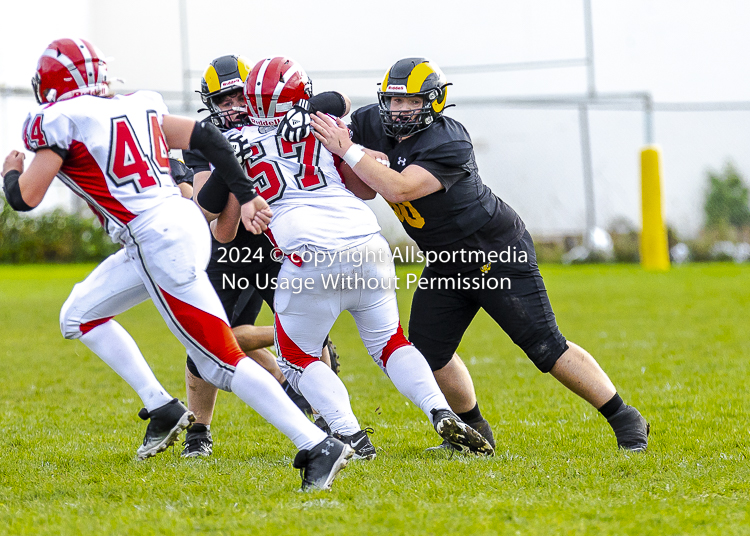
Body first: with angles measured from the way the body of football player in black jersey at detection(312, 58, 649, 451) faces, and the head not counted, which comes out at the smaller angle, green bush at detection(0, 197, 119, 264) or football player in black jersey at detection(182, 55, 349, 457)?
the football player in black jersey

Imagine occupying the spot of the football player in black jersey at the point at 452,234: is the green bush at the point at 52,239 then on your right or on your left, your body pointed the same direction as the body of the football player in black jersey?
on your right

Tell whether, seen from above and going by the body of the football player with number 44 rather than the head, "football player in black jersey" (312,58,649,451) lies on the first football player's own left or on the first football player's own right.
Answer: on the first football player's own right

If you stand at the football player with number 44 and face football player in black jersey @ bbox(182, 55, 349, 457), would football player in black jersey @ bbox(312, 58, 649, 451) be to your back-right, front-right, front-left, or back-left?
front-right

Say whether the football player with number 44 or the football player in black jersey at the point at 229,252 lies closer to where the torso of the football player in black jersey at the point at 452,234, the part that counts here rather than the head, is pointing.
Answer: the football player with number 44

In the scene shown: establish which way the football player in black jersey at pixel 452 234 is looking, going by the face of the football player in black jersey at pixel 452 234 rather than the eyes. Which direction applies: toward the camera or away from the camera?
toward the camera

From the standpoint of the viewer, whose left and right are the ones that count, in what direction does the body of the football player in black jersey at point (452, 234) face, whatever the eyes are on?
facing the viewer and to the left of the viewer

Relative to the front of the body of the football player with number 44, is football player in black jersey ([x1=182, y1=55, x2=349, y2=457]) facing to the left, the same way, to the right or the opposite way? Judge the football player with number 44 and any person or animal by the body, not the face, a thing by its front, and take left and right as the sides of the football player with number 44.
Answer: the opposite way

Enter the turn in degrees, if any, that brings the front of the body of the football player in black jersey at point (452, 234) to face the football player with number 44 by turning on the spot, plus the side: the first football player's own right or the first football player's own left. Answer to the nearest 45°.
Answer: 0° — they already face them

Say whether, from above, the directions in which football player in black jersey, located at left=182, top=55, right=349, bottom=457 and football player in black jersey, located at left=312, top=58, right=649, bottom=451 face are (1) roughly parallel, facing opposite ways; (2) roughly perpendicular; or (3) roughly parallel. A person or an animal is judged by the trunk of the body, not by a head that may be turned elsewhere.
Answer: roughly perpendicular

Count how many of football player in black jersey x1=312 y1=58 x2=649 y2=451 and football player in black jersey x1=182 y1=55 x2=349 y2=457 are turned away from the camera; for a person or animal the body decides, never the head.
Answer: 0

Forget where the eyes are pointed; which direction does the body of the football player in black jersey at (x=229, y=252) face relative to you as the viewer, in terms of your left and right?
facing the viewer and to the right of the viewer

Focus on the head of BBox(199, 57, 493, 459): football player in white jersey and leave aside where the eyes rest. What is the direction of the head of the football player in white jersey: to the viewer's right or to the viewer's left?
to the viewer's right
